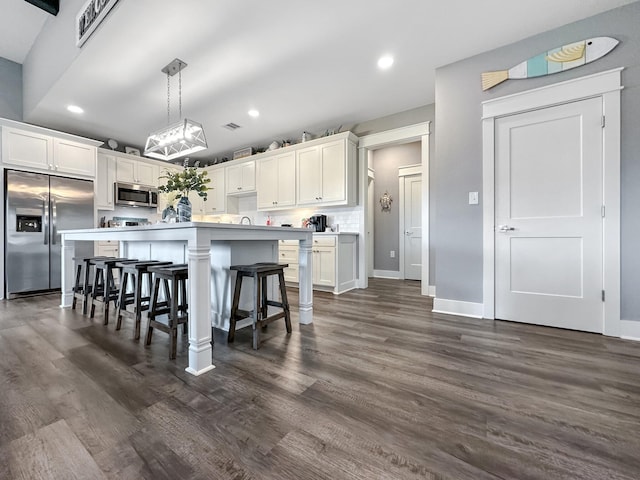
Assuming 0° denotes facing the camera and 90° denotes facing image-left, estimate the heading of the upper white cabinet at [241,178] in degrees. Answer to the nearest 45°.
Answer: approximately 45°

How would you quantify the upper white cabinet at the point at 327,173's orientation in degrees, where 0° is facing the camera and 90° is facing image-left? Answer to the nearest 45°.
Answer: approximately 45°

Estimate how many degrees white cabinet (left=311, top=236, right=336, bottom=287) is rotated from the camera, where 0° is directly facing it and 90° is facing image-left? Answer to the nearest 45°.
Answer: approximately 45°
